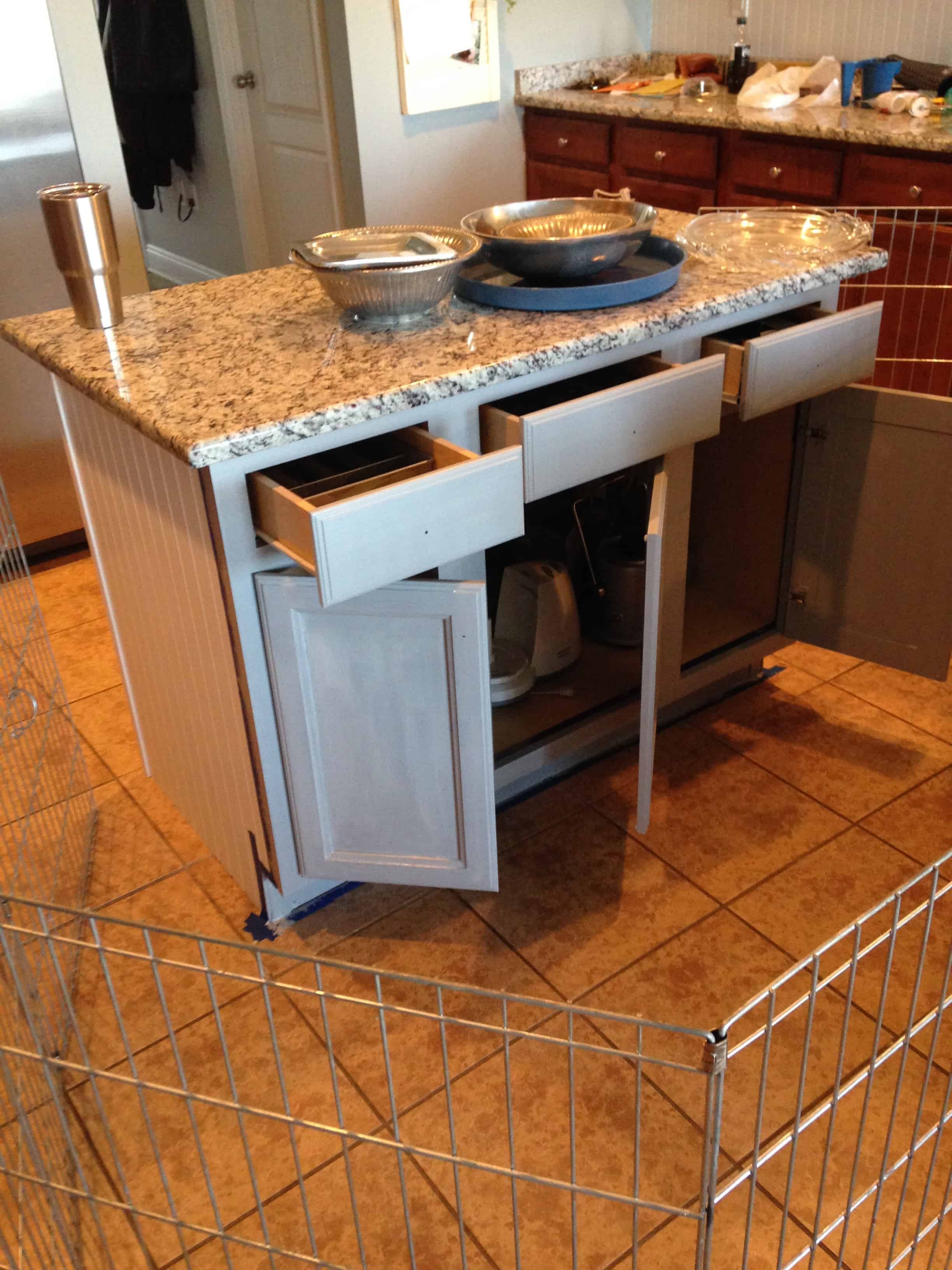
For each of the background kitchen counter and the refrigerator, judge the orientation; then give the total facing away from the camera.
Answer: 0

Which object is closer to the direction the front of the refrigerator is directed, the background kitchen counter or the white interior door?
the background kitchen counter

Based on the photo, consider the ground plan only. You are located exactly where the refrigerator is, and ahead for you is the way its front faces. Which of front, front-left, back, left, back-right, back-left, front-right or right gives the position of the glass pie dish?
front

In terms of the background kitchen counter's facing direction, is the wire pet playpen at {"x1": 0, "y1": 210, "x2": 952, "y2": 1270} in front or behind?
in front

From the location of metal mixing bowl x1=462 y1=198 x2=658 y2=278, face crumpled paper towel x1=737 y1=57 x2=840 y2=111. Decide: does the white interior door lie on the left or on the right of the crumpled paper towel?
left

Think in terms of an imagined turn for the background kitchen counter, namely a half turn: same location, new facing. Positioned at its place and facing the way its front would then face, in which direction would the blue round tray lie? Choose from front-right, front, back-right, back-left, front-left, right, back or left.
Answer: back-right

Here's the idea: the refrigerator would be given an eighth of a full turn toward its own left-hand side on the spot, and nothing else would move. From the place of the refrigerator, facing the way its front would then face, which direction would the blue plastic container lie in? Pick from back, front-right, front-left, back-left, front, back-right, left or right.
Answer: front

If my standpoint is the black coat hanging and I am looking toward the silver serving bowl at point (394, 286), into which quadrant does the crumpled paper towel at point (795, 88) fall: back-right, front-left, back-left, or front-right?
front-left

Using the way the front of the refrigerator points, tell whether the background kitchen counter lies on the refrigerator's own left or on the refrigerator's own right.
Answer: on the refrigerator's own left

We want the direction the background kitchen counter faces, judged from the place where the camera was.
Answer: facing the viewer and to the left of the viewer

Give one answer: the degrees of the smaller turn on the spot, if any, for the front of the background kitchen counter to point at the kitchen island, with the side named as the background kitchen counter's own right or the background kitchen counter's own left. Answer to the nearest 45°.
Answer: approximately 45° to the background kitchen counter's own left

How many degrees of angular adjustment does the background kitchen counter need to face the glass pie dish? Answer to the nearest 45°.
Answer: approximately 45° to its left

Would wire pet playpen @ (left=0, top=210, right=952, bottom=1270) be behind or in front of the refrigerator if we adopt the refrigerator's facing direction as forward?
in front

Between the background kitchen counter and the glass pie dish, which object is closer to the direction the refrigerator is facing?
the glass pie dish

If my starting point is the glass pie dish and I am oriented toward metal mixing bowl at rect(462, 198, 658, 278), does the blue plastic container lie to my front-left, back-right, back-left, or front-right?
back-right

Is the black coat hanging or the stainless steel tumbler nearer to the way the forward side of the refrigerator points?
the stainless steel tumbler
